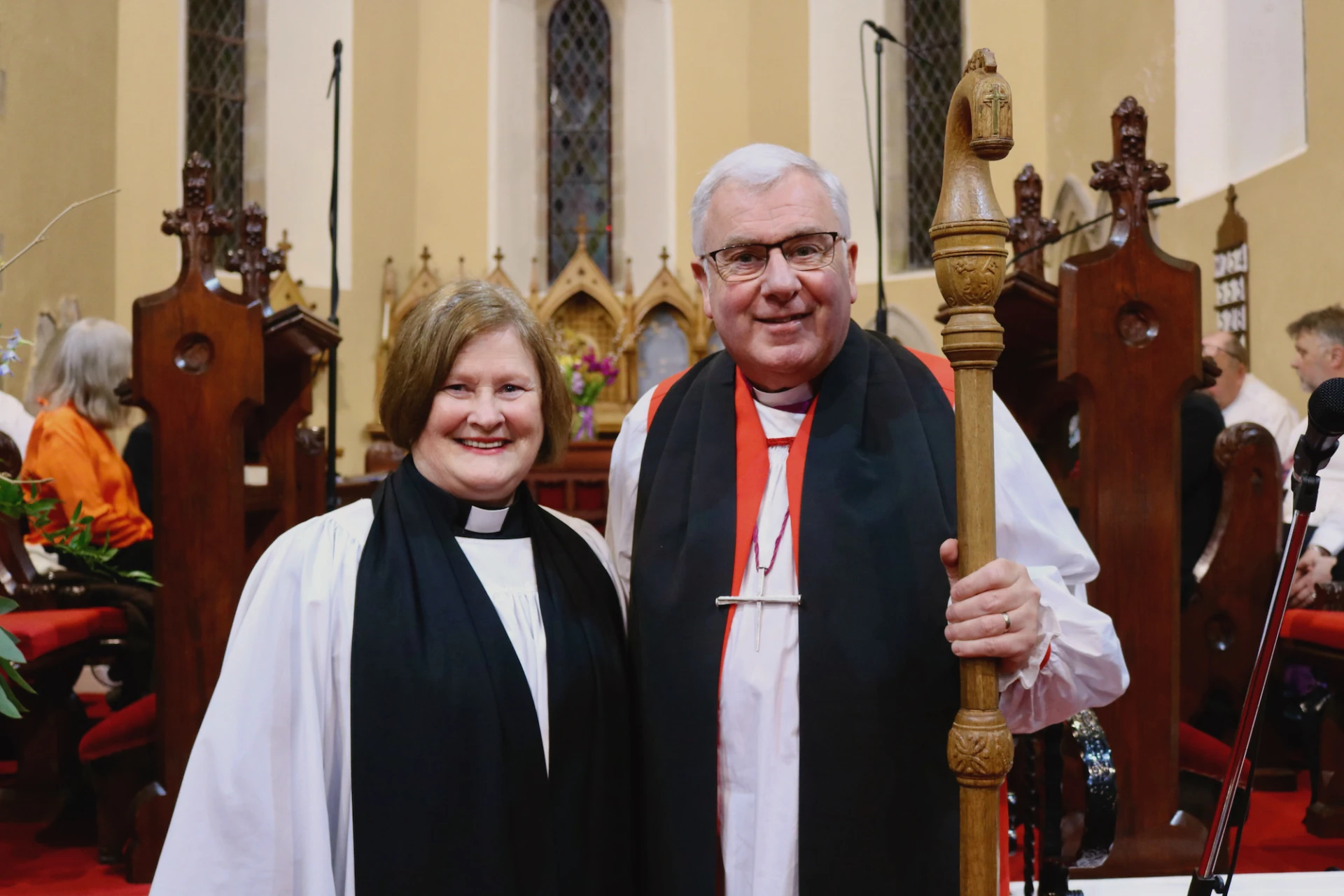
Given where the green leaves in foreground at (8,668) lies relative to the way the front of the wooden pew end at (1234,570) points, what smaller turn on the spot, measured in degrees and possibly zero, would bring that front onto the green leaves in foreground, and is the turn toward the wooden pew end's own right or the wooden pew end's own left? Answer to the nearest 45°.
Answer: approximately 45° to the wooden pew end's own left

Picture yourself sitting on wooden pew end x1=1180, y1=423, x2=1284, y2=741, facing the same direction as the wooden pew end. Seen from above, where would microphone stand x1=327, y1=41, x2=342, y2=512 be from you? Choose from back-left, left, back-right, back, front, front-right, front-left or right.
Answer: front

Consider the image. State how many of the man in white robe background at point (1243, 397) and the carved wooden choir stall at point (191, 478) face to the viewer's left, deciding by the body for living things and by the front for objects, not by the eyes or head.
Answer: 1

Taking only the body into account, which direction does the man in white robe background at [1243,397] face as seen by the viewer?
to the viewer's left

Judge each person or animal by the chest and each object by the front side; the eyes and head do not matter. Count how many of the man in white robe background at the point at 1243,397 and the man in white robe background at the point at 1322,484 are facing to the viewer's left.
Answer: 2

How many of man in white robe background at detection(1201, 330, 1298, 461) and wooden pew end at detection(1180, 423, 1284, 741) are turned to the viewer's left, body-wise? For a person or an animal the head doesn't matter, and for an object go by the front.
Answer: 2

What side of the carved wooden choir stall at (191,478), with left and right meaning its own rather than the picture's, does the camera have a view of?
right

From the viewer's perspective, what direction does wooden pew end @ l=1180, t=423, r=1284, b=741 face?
to the viewer's left

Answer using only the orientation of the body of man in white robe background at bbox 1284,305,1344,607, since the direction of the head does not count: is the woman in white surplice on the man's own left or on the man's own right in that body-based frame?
on the man's own left

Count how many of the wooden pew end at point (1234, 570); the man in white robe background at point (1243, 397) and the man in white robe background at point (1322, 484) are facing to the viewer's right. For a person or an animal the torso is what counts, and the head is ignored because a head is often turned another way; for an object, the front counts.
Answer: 0

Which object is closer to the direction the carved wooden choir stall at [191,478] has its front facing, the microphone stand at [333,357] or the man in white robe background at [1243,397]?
the man in white robe background

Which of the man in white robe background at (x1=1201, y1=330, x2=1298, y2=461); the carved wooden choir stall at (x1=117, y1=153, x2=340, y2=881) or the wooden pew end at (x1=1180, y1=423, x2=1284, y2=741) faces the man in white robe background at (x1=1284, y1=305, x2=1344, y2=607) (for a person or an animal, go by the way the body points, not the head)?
the carved wooden choir stall

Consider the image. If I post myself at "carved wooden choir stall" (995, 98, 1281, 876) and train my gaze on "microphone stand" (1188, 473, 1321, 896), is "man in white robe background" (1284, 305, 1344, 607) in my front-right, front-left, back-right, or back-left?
back-left

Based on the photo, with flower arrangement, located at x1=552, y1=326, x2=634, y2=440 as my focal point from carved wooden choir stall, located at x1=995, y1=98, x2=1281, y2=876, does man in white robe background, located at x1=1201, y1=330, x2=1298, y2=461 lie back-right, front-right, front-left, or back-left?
front-right

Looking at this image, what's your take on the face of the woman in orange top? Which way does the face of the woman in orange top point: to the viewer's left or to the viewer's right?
to the viewer's right

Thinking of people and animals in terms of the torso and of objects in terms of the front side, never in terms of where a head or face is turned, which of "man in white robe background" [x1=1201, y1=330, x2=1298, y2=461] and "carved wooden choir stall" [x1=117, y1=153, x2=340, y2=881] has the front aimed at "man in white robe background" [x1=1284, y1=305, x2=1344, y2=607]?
the carved wooden choir stall

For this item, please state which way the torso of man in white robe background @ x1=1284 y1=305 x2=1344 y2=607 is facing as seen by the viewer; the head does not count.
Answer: to the viewer's left
